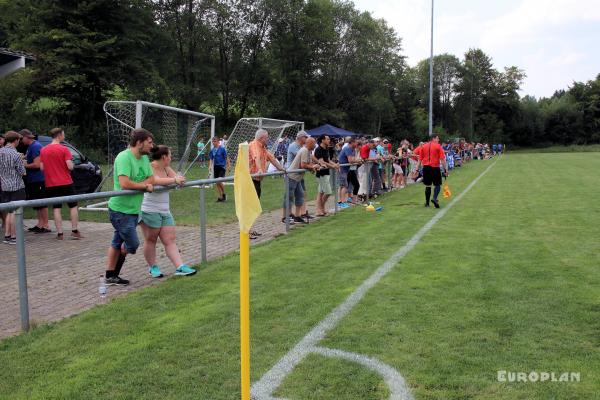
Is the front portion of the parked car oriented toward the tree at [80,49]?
no

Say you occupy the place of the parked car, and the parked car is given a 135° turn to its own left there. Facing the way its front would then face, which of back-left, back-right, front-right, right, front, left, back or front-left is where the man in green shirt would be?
back

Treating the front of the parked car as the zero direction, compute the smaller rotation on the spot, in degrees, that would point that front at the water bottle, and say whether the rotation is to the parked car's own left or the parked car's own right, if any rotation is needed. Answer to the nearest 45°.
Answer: approximately 45° to the parked car's own right

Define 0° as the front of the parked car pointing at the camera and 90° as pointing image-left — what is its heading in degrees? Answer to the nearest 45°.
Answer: approximately 315°

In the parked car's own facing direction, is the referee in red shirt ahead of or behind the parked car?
ahead

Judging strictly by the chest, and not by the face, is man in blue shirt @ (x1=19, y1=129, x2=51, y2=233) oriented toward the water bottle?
no

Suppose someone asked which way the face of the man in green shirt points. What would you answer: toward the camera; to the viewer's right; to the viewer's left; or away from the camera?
to the viewer's right

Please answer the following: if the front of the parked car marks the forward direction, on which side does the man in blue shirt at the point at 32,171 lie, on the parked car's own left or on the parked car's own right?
on the parked car's own right
